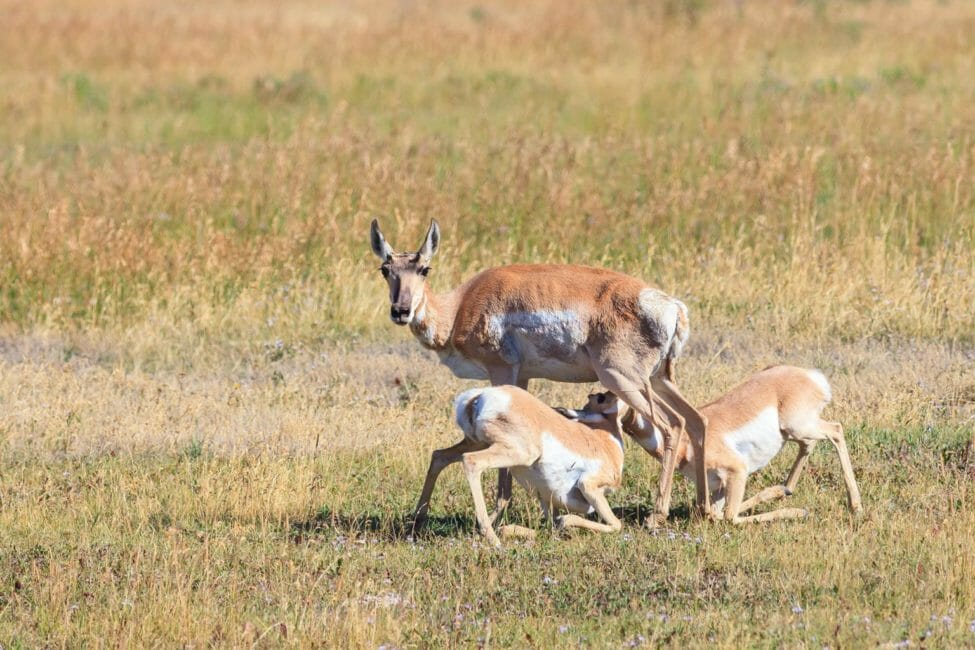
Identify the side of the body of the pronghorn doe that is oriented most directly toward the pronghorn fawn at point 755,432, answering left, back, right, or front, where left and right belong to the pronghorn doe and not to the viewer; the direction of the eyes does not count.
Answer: back

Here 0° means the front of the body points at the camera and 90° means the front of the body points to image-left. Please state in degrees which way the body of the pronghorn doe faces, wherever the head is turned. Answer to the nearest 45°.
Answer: approximately 90°

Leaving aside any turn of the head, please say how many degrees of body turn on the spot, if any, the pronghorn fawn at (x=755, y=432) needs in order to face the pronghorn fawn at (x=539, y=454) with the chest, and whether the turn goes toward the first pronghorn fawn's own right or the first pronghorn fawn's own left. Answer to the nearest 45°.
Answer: approximately 45° to the first pronghorn fawn's own left

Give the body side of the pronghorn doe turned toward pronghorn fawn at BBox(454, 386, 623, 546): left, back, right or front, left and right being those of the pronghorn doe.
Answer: left

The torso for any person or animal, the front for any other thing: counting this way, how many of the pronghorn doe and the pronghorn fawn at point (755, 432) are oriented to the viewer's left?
2

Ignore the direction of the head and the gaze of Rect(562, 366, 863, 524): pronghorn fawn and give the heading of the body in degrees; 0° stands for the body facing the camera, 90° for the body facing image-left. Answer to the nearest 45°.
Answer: approximately 90°

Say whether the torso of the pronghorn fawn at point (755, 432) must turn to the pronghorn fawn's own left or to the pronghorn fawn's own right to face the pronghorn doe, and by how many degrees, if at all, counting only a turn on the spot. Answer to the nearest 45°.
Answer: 0° — it already faces it
